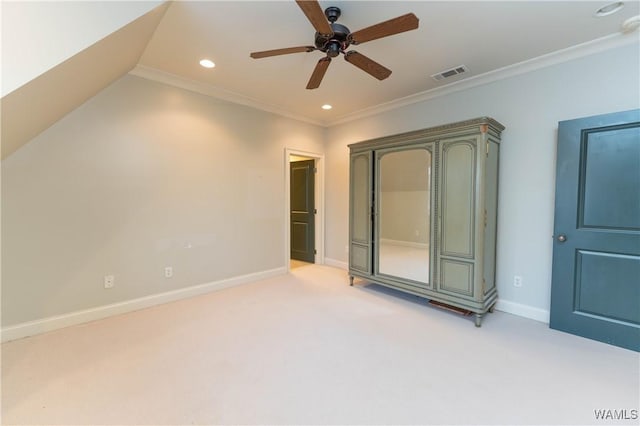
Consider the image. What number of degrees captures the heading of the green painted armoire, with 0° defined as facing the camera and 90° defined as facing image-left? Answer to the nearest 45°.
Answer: approximately 45°

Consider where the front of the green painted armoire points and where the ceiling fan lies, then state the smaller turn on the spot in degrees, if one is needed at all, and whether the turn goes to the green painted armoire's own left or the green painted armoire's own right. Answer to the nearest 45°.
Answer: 0° — it already faces it

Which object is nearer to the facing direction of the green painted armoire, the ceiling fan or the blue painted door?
the ceiling fan

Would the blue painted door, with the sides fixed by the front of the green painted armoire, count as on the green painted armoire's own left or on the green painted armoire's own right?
on the green painted armoire's own left
